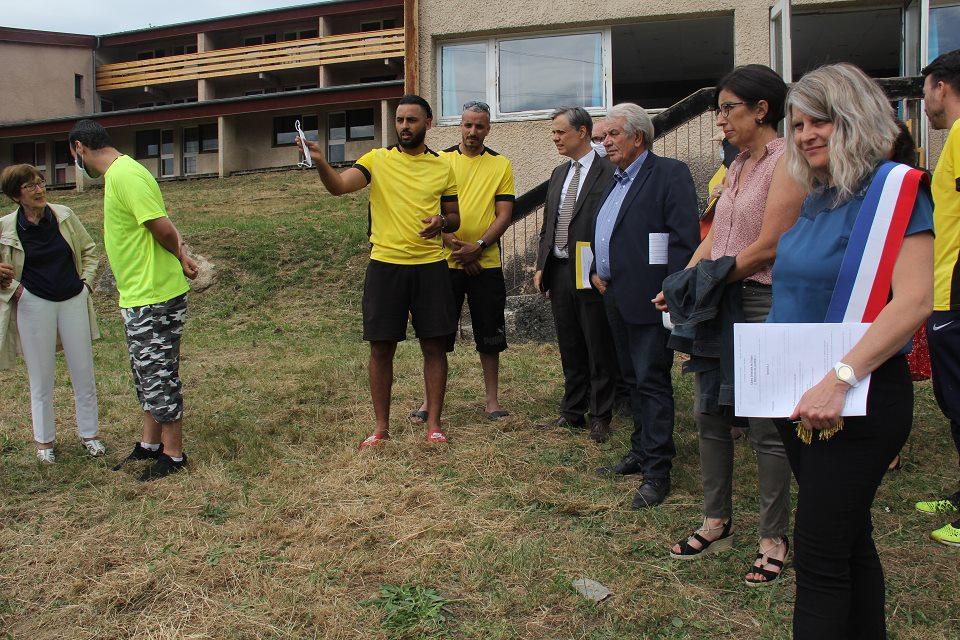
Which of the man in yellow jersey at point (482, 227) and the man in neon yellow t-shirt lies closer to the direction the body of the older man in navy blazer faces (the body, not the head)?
the man in neon yellow t-shirt

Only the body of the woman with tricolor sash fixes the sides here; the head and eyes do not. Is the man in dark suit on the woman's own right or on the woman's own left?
on the woman's own right

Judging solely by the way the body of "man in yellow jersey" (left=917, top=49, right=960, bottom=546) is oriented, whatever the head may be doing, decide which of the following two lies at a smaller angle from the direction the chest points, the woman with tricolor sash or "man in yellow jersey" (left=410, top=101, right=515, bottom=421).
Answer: the man in yellow jersey

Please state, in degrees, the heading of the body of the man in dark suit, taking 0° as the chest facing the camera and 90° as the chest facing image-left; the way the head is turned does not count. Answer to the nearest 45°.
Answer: approximately 45°

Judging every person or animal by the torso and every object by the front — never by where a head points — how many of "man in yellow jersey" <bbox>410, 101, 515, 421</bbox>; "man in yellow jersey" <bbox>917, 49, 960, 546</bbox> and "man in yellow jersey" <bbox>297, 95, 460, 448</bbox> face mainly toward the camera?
2

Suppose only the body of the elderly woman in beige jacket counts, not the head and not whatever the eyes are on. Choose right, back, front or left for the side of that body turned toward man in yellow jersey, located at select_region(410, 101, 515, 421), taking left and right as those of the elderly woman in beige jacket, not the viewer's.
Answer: left

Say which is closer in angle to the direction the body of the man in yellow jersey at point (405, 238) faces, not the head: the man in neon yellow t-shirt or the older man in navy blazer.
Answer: the older man in navy blazer

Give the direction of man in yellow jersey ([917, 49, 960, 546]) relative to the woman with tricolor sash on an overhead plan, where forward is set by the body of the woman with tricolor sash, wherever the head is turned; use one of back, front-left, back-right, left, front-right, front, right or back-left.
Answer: back-right

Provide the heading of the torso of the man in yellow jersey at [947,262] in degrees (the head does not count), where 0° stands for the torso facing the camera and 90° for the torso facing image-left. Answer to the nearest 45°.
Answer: approximately 90°

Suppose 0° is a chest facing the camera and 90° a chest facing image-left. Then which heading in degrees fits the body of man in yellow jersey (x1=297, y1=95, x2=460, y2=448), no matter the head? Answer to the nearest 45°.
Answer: approximately 0°

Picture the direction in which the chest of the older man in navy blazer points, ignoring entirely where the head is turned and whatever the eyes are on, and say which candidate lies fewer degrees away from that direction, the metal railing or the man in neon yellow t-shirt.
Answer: the man in neon yellow t-shirt
